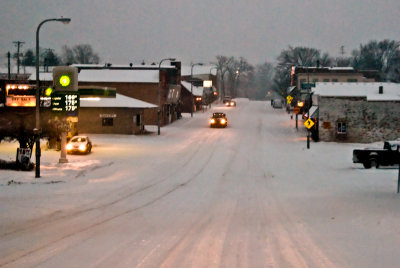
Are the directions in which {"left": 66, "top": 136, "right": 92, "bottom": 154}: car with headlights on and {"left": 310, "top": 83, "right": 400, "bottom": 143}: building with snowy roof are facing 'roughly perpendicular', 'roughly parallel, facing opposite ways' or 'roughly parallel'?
roughly perpendicular

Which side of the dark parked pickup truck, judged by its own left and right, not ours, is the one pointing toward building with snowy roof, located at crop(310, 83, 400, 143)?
left

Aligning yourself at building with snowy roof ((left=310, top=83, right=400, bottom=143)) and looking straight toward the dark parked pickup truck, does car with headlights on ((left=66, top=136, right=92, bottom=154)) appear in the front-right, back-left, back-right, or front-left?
front-right

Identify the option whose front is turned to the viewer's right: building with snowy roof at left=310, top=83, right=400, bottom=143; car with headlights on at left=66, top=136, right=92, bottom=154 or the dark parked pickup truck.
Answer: the dark parked pickup truck

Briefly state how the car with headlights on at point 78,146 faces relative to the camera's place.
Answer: facing the viewer and to the left of the viewer

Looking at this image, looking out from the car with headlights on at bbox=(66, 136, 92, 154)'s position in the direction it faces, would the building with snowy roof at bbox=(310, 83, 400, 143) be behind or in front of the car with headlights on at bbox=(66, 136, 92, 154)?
behind

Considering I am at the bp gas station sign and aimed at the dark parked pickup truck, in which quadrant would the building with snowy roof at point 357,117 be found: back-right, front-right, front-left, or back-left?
front-left

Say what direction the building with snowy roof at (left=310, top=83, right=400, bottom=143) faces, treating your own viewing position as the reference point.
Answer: facing to the left of the viewer

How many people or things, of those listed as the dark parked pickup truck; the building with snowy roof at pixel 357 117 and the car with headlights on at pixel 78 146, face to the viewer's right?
1

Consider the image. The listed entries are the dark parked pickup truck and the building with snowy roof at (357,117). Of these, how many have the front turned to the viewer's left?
1

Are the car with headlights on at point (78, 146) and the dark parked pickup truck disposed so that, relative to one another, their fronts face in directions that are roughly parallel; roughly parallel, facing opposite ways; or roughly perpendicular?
roughly perpendicular

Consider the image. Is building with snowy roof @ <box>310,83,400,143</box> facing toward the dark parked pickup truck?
no
